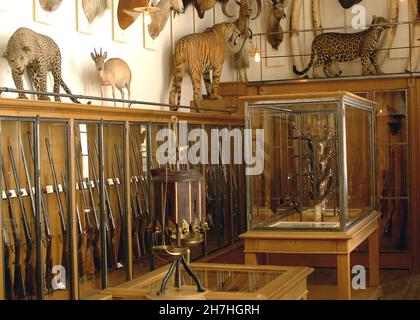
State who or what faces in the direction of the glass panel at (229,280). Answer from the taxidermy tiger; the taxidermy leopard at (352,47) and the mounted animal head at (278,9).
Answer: the mounted animal head

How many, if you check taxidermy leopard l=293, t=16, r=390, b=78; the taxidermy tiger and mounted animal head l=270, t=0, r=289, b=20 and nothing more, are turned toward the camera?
1

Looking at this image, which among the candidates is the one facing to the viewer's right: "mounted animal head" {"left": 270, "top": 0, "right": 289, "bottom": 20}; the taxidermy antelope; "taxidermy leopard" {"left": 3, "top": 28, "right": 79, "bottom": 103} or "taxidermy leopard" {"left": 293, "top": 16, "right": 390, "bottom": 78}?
"taxidermy leopard" {"left": 293, "top": 16, "right": 390, "bottom": 78}

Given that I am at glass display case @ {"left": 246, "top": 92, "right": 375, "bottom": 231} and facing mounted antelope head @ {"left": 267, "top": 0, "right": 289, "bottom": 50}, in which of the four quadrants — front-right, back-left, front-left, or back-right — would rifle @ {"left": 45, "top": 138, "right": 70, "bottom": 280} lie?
back-left

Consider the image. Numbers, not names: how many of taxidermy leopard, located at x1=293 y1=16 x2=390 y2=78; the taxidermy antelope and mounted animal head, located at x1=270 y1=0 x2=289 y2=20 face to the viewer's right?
1

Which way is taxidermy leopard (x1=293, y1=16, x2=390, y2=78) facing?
to the viewer's right

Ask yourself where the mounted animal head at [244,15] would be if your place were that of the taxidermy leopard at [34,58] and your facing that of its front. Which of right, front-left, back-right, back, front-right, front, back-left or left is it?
back

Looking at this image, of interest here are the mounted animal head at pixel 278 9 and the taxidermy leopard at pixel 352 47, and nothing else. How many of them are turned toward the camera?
1

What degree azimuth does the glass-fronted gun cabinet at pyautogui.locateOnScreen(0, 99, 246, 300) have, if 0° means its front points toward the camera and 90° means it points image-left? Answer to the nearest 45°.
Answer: approximately 315°

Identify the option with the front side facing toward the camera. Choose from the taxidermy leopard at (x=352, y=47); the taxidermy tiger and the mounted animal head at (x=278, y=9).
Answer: the mounted animal head

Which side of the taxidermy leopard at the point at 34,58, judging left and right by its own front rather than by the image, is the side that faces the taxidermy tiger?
back

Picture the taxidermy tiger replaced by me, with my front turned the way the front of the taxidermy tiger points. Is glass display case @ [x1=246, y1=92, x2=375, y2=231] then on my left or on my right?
on my right

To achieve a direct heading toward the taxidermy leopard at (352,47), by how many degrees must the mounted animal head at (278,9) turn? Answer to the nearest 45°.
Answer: approximately 90° to its left

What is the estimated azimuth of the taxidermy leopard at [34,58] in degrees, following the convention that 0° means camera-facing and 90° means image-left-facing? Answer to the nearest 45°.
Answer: approximately 45°

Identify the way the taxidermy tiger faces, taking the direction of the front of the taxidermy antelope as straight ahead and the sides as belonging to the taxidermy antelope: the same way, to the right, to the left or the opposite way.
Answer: the opposite way

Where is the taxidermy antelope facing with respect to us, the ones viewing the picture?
facing the viewer and to the left of the viewer

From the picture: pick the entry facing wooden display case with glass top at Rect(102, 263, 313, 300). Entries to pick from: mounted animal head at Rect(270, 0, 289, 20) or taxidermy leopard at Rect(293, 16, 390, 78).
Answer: the mounted animal head

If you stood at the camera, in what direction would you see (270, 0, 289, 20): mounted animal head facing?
facing the viewer
